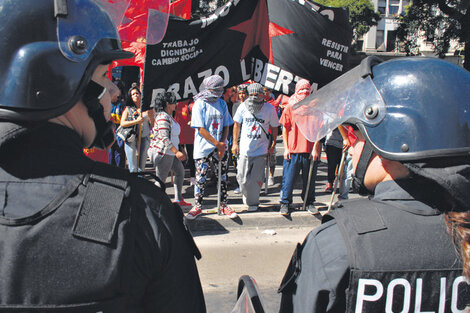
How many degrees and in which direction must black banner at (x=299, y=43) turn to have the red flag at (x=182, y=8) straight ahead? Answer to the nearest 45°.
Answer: approximately 135° to its right

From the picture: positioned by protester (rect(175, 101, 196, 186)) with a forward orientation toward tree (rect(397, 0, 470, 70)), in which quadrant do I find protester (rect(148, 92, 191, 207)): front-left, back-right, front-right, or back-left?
back-right

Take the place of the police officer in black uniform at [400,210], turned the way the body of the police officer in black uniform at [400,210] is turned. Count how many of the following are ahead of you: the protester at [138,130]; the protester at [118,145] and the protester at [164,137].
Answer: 3

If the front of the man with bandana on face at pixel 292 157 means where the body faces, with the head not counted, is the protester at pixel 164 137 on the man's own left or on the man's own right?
on the man's own right

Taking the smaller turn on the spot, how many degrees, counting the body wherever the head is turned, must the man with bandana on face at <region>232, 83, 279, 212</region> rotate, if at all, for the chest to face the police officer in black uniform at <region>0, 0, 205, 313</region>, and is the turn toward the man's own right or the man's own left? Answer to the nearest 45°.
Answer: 0° — they already face them

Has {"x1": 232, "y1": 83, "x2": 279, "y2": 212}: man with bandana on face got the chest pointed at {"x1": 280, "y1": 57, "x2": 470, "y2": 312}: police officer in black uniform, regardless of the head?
yes

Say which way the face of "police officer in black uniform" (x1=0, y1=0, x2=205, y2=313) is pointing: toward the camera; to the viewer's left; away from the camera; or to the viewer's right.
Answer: to the viewer's right
